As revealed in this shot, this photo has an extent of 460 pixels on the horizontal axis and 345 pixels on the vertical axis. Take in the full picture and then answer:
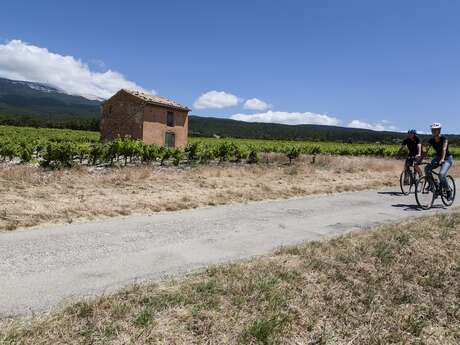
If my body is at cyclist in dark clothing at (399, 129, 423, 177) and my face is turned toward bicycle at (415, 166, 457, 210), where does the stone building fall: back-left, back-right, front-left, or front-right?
back-right

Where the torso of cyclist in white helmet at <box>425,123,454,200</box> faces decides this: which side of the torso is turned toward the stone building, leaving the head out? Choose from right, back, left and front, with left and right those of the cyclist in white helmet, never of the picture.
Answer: right

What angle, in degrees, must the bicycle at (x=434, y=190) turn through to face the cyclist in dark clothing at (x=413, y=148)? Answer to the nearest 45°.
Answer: approximately 90° to its right

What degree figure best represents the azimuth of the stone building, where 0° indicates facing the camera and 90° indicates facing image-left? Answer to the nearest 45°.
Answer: approximately 315°

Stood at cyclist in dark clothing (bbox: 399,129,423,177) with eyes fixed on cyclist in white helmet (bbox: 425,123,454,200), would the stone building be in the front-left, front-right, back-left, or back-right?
back-right

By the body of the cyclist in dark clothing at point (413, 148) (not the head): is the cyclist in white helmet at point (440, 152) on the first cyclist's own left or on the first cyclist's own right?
on the first cyclist's own left

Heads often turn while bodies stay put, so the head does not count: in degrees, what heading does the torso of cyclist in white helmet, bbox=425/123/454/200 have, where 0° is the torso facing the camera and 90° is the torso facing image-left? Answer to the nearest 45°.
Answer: approximately 45°

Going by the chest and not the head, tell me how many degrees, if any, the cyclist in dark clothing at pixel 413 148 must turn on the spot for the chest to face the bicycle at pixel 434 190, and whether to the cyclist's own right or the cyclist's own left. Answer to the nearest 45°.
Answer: approximately 90° to the cyclist's own left

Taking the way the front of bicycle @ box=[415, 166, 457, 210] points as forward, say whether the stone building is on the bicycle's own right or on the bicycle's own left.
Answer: on the bicycle's own right
